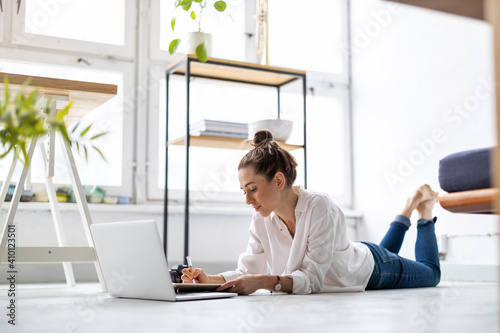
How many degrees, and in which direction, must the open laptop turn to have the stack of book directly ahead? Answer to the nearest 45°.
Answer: approximately 45° to its left

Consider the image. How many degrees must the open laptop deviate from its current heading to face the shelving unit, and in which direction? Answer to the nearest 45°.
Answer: approximately 45° to its left

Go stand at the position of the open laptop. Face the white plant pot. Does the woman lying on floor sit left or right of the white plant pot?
right

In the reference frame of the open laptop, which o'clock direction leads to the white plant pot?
The white plant pot is roughly at 11 o'clock from the open laptop.

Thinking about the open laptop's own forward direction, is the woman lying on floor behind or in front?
in front

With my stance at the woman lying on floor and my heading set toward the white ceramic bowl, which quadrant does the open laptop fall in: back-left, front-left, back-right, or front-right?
back-left

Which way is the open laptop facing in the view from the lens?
facing away from the viewer and to the right of the viewer

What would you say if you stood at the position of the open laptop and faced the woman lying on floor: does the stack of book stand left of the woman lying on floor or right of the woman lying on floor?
left
